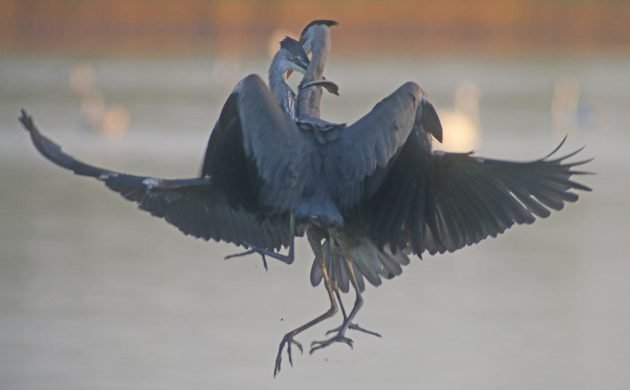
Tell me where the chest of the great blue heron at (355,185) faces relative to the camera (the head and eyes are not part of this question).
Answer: away from the camera
